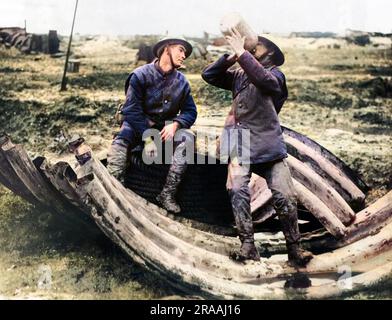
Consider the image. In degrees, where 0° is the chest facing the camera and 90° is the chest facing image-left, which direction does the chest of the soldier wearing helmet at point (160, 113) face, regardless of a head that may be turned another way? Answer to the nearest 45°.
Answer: approximately 0°
